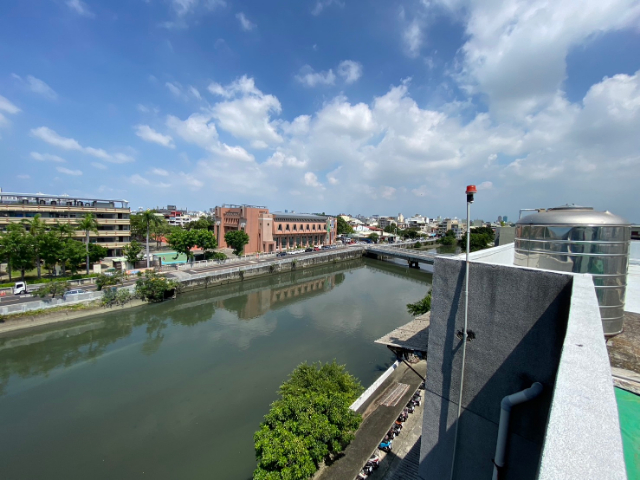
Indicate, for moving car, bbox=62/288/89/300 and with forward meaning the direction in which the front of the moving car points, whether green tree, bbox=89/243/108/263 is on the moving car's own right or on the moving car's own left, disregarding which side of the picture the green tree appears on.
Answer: on the moving car's own left

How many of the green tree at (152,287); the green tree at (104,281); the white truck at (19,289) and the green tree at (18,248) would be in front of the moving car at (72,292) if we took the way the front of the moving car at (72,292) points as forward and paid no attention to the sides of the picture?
2

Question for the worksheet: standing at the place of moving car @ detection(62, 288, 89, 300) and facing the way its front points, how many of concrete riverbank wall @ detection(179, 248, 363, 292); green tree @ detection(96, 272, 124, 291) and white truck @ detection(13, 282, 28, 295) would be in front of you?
2

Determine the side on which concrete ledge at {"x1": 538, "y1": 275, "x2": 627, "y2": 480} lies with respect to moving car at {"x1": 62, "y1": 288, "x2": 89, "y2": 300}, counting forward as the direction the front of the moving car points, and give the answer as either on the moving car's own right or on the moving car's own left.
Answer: on the moving car's own right

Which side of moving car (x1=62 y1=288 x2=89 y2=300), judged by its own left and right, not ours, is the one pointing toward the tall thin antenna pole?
right

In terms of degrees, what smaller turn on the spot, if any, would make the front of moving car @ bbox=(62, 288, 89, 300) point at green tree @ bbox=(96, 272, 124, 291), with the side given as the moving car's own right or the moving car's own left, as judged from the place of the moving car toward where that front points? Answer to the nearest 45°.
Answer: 0° — it already faces it

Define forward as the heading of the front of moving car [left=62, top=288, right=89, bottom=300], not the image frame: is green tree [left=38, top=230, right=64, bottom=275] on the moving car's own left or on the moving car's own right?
on the moving car's own left

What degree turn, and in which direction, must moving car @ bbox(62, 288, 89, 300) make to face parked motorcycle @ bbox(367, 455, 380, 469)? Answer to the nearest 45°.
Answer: approximately 90° to its right

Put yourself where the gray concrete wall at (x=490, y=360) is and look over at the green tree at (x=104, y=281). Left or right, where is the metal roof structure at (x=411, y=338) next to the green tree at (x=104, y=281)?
right
